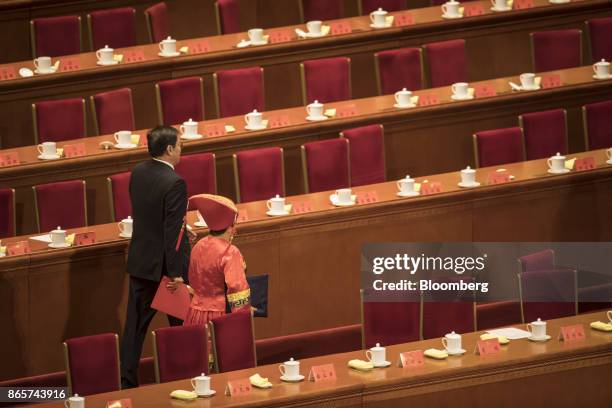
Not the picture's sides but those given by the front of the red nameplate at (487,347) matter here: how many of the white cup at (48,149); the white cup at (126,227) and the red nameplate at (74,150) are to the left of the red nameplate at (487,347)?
0

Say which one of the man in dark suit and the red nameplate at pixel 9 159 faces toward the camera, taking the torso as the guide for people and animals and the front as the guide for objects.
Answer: the red nameplate

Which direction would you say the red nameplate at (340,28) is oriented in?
toward the camera

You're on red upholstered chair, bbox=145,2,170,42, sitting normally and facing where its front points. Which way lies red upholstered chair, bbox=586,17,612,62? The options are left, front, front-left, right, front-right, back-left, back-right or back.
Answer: front-left

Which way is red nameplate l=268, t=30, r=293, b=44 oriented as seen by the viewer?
toward the camera

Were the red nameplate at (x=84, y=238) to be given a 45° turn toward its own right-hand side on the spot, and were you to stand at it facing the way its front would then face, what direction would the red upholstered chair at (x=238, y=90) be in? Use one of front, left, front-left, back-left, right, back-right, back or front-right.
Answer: back-left

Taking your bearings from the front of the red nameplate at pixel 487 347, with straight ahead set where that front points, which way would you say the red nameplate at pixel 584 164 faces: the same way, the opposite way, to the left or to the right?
the same way

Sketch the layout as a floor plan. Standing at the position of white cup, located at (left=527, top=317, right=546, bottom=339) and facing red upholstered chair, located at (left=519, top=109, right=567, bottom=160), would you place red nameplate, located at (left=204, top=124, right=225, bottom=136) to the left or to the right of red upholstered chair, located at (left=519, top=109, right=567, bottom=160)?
left

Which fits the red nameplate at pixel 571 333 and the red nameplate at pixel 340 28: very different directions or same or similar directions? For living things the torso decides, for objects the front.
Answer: same or similar directions

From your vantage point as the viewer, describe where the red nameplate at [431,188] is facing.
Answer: facing the viewer

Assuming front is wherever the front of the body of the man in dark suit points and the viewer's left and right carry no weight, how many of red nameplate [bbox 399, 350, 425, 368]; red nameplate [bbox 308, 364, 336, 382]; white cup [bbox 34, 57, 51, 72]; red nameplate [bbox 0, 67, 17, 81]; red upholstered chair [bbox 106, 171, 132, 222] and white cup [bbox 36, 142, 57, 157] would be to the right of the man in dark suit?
2

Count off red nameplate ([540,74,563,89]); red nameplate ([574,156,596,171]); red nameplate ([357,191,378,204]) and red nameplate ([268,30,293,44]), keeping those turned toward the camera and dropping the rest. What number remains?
4

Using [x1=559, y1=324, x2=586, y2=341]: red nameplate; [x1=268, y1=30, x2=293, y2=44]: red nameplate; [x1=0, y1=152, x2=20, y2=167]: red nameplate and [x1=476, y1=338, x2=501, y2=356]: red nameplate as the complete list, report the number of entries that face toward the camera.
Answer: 4

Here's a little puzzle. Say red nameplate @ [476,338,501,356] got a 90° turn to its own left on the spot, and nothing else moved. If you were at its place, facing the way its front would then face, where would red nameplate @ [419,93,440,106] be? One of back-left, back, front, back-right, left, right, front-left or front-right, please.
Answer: left

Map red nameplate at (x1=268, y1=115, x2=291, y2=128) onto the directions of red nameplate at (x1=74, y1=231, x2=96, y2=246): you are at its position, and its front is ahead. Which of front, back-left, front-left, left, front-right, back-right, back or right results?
left

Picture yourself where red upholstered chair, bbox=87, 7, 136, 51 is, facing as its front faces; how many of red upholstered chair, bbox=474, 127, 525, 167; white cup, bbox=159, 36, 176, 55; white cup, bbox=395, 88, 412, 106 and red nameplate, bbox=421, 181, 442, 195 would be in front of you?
4

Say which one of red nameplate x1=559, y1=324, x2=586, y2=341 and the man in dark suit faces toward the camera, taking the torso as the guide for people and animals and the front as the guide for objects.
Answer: the red nameplate

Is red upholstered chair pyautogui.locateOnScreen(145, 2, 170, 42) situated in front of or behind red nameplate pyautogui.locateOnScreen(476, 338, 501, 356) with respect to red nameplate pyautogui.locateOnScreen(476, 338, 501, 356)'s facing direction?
behind
